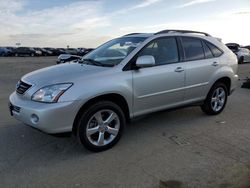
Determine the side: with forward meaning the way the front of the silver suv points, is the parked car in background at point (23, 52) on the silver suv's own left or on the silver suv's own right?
on the silver suv's own right

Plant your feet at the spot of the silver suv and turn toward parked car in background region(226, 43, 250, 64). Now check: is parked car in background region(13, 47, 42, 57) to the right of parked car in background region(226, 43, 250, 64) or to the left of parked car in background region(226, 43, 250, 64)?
left

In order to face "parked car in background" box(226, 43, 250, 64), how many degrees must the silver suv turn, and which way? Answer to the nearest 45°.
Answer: approximately 180°

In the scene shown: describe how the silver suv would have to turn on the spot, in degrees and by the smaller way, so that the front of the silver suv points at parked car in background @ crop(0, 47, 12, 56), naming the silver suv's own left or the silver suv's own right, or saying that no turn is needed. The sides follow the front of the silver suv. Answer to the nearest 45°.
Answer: approximately 90° to the silver suv's own right

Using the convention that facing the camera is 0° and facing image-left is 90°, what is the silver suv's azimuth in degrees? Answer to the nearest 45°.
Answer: approximately 45°
